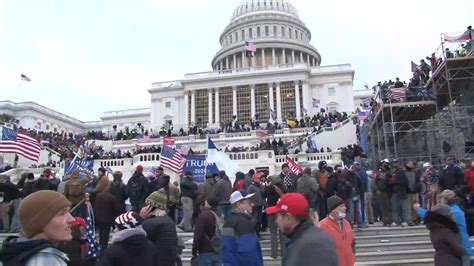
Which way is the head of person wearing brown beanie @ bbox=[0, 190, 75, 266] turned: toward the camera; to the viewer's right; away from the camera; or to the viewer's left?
to the viewer's right

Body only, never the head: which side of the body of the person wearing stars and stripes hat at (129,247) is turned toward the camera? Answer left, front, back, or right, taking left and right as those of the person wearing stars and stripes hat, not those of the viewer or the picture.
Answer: back

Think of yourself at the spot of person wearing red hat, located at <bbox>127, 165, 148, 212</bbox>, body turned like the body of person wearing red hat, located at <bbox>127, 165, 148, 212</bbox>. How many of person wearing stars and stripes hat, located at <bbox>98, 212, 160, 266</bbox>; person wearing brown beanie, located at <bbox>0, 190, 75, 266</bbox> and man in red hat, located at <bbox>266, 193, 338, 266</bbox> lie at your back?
3

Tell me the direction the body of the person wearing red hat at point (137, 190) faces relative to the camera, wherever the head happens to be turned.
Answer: away from the camera

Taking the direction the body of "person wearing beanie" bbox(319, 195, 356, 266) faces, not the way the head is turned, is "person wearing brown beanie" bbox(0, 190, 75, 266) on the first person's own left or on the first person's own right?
on the first person's own right

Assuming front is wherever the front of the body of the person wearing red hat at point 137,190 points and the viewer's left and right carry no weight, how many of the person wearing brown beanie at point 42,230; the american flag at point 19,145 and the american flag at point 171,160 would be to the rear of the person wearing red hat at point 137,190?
1

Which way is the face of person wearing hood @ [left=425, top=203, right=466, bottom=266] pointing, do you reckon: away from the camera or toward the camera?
away from the camera

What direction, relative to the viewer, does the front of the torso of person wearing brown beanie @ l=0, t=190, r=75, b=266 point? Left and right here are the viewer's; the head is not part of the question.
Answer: facing to the right of the viewer

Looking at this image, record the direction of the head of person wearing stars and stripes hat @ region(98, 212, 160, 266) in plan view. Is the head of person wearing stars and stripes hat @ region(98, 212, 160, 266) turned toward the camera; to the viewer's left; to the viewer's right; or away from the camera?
away from the camera

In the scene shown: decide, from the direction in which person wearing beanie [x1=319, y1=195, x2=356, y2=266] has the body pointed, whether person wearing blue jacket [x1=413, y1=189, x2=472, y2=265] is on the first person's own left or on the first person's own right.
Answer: on the first person's own left

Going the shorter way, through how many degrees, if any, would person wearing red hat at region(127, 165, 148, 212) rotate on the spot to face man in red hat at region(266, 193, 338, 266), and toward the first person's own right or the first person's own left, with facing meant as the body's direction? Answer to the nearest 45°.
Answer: approximately 180°
